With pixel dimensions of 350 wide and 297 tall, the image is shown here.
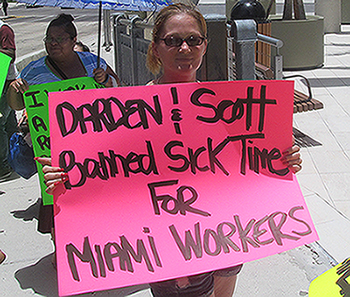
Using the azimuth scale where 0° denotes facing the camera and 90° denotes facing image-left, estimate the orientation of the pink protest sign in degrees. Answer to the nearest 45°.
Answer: approximately 0°

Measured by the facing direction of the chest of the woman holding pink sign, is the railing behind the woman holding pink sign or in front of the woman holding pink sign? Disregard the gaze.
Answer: behind

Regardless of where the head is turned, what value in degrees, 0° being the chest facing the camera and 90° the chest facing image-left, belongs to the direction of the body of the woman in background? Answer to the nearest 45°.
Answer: approximately 0°

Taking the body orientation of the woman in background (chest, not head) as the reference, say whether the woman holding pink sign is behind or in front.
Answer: in front

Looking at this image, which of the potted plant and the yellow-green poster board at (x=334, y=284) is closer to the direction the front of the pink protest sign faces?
the yellow-green poster board

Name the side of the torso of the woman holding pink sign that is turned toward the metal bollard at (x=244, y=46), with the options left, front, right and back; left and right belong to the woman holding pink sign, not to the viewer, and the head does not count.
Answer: back

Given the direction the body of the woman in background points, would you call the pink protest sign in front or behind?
in front

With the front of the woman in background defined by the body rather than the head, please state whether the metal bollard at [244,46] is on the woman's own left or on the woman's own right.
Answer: on the woman's own left
